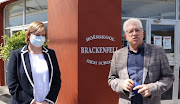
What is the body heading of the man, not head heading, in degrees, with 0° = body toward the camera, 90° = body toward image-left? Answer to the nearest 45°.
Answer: approximately 0°

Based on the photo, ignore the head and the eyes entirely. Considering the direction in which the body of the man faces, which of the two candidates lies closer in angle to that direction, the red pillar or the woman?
the woman

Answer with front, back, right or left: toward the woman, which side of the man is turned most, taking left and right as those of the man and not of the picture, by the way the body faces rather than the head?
right
